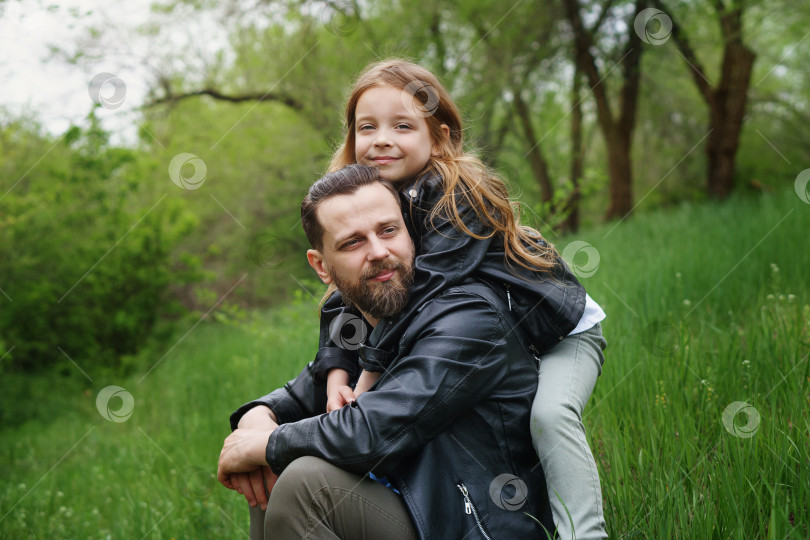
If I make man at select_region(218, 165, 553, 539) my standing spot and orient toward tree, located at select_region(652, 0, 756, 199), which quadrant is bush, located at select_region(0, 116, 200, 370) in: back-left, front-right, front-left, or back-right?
front-left

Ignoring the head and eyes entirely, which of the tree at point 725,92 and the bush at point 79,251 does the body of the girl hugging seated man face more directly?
the bush

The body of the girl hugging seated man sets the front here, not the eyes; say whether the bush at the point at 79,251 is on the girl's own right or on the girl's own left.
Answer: on the girl's own right
